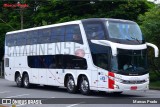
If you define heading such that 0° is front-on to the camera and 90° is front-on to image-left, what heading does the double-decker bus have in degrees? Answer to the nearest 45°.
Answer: approximately 315°
